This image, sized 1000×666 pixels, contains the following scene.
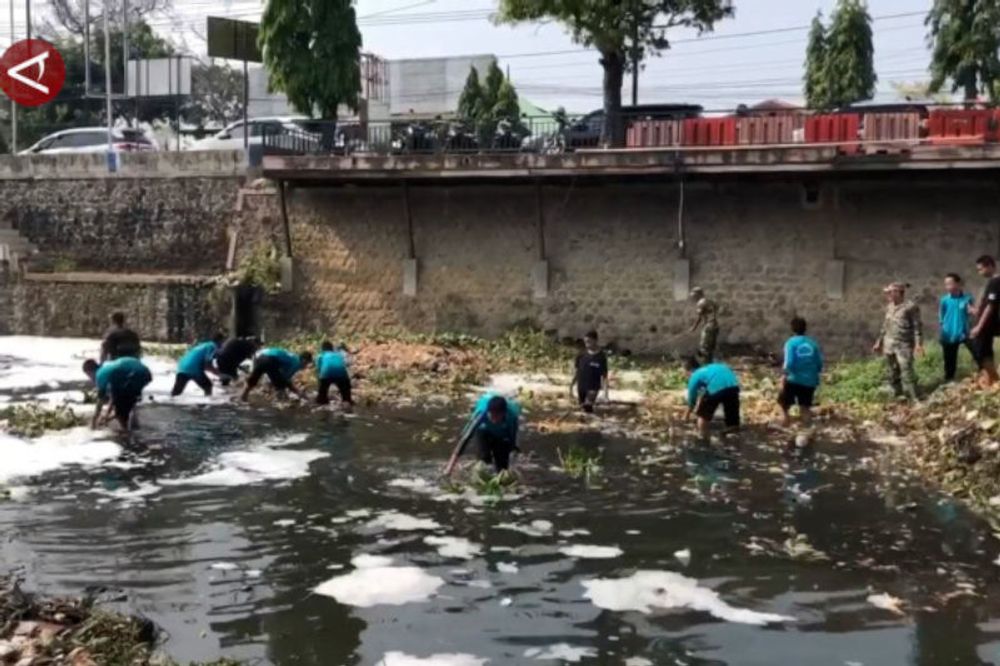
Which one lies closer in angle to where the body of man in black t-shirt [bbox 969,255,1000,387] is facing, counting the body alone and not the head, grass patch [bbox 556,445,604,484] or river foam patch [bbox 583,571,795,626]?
the grass patch

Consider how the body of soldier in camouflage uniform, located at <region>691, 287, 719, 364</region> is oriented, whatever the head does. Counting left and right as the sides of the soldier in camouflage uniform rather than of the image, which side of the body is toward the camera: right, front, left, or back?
left

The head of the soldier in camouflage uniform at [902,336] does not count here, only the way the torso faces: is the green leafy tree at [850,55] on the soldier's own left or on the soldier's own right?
on the soldier's own right

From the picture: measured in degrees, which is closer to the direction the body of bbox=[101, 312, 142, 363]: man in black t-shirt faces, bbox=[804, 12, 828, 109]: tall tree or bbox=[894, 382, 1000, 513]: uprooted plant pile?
the tall tree

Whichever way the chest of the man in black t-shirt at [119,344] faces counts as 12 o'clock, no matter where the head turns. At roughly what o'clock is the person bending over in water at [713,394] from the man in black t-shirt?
The person bending over in water is roughly at 4 o'clock from the man in black t-shirt.

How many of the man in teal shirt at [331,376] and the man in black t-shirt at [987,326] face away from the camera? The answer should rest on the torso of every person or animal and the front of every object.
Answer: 1

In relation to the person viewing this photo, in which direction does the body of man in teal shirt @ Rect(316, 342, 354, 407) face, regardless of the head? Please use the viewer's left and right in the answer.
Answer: facing away from the viewer

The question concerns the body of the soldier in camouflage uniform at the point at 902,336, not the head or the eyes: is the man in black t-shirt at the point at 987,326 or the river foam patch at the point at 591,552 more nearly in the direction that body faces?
the river foam patch

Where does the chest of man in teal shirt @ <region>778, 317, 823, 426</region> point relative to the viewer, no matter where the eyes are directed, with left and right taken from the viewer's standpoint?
facing away from the viewer

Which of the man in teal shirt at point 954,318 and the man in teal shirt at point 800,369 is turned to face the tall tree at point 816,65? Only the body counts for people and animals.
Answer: the man in teal shirt at point 800,369

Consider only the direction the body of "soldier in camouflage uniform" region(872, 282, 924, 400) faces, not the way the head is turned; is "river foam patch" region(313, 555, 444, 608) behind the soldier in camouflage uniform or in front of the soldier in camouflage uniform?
in front

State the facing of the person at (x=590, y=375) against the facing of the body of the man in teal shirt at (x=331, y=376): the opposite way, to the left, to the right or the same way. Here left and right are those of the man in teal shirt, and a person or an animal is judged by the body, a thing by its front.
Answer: the opposite way

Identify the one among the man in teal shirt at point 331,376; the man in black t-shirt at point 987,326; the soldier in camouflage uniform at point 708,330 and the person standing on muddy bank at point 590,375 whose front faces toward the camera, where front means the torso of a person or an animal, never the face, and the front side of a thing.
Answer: the person standing on muddy bank

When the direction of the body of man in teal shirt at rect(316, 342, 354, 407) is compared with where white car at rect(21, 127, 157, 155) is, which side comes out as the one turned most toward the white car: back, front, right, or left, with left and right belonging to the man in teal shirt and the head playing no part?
front
